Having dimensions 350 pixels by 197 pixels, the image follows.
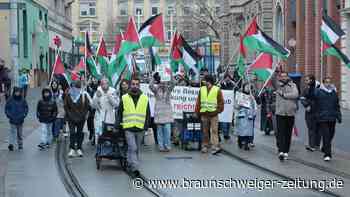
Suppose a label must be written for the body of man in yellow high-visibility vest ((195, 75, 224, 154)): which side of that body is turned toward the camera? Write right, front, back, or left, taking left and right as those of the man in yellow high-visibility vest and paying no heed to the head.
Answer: front

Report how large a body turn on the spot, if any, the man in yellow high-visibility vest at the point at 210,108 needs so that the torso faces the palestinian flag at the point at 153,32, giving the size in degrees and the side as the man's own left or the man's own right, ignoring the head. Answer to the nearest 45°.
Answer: approximately 135° to the man's own right

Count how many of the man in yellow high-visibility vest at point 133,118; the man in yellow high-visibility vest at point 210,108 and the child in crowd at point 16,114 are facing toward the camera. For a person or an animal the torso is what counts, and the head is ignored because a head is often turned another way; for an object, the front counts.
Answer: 3

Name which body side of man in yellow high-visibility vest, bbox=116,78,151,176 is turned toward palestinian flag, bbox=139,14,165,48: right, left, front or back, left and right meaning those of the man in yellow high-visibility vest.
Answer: back

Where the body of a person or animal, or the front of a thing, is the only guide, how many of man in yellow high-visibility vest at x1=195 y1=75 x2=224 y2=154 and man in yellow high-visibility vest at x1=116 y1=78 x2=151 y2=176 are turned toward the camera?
2

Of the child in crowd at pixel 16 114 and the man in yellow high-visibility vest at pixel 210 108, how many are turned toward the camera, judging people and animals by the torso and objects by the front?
2

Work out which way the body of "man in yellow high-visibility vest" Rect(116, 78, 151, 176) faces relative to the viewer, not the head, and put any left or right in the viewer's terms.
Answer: facing the viewer
